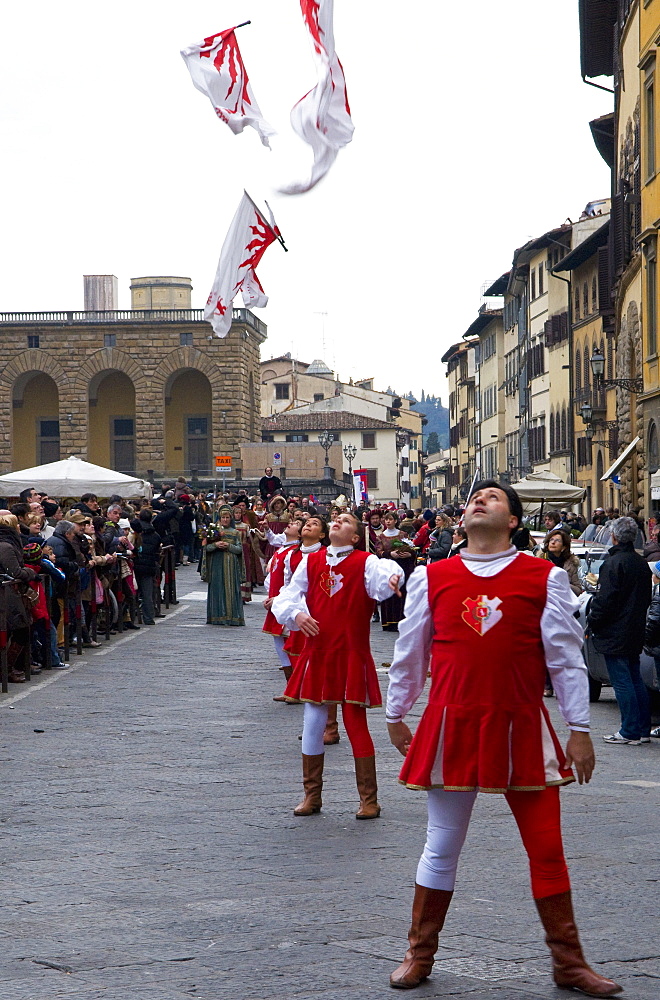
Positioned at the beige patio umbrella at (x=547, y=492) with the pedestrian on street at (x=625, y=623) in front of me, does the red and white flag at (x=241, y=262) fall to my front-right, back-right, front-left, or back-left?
front-right

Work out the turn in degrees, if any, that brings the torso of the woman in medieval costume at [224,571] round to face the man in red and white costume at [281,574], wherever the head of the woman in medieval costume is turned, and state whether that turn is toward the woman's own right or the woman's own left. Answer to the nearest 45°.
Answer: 0° — they already face them

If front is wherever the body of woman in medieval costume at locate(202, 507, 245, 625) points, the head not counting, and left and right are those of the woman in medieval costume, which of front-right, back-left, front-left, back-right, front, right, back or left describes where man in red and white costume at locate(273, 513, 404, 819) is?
front

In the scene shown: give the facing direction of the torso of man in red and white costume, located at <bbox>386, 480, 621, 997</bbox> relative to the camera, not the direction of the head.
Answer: toward the camera

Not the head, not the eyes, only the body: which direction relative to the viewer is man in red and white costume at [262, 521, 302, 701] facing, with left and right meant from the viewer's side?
facing the viewer and to the left of the viewer

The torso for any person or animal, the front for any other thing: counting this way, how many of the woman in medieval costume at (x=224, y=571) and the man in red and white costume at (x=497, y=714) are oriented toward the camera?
2

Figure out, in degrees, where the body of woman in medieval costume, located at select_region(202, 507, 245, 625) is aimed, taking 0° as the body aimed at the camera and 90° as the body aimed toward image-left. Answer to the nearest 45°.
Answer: approximately 0°

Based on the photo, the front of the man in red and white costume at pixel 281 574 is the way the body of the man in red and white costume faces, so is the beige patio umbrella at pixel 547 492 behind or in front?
behind

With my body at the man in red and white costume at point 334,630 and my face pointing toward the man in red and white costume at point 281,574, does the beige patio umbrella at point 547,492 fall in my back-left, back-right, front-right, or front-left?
front-right

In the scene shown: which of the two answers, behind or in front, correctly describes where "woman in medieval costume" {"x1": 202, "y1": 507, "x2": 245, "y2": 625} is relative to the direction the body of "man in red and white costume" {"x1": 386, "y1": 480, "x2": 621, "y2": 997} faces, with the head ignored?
behind

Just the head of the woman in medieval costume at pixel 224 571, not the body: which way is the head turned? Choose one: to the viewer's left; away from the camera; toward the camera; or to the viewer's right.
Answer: toward the camera

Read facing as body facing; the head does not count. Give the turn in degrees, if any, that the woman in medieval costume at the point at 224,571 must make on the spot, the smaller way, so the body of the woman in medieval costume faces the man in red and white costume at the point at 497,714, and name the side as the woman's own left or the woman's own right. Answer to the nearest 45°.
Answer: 0° — they already face them

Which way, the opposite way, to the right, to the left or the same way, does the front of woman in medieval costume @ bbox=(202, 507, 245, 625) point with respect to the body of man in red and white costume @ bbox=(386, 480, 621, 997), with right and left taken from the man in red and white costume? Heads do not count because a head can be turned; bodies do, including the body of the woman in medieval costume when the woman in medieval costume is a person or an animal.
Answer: the same way

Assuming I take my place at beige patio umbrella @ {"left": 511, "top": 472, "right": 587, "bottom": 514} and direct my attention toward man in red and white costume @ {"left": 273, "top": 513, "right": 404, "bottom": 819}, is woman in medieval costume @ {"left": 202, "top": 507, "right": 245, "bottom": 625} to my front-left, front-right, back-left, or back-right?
front-right

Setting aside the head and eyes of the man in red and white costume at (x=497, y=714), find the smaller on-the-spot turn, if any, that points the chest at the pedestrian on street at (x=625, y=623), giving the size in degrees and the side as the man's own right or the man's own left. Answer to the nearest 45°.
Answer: approximately 180°
